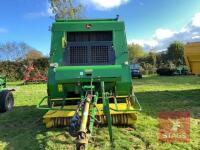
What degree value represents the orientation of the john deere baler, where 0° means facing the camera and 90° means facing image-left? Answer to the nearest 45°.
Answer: approximately 0°

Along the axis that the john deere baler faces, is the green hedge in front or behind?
behind

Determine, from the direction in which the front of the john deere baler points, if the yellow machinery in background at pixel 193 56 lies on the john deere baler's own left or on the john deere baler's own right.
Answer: on the john deere baler's own left
